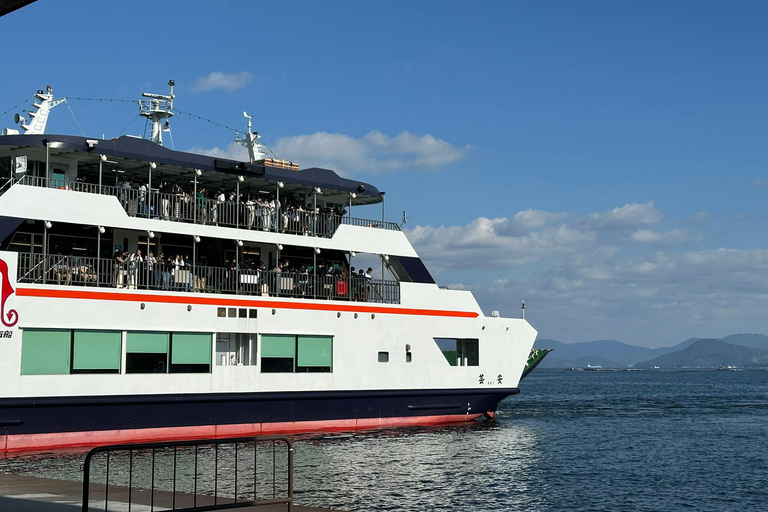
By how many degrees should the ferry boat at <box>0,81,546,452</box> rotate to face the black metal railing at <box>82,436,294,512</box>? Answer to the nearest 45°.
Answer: approximately 90° to its right

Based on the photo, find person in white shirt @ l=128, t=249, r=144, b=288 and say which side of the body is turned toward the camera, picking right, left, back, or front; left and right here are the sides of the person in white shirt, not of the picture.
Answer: front

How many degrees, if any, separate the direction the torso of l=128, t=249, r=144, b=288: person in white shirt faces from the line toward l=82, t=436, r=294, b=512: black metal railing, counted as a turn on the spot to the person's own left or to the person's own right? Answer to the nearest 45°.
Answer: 0° — they already face it

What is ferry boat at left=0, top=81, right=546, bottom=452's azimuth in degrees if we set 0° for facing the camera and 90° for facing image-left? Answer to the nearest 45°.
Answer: approximately 270°
